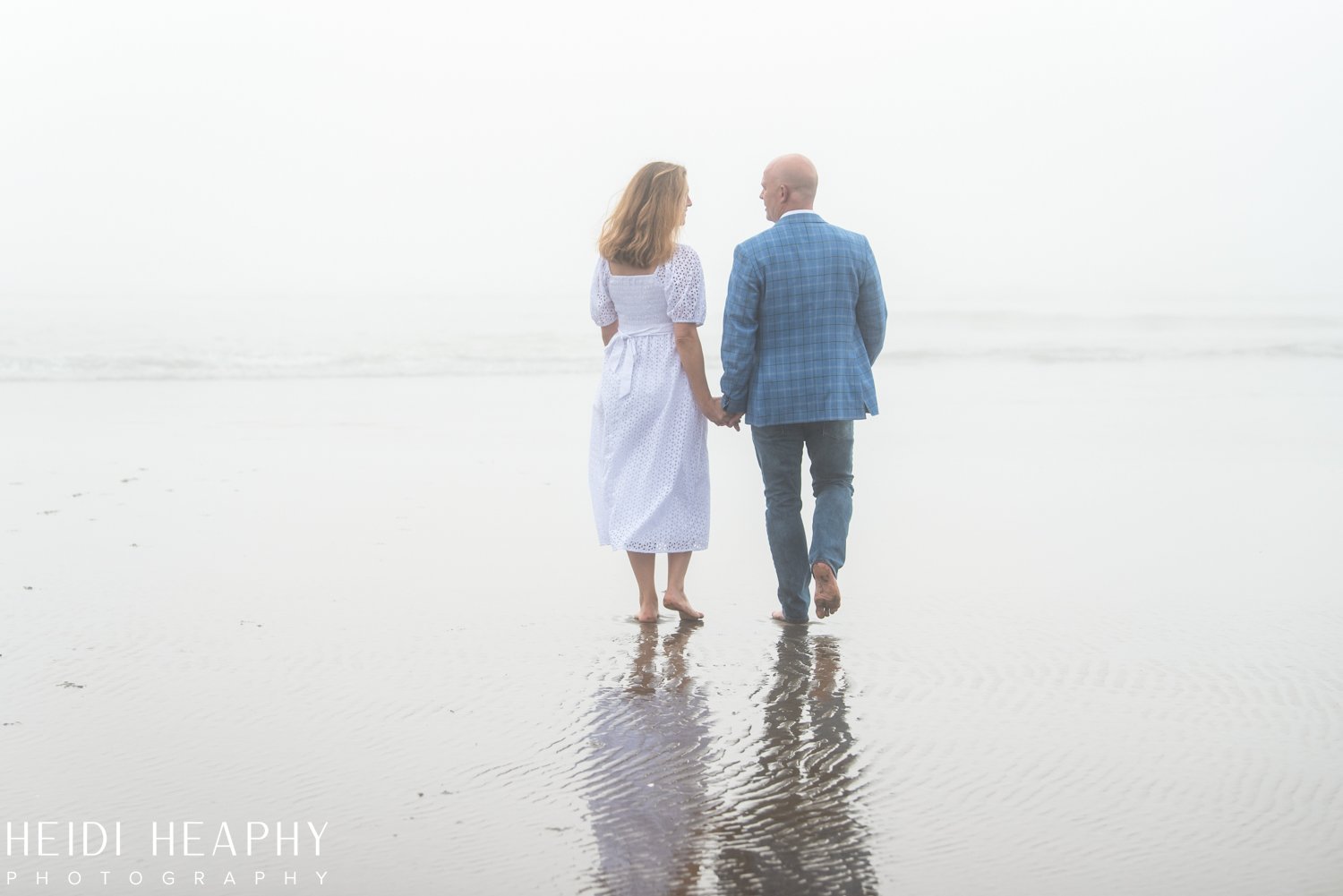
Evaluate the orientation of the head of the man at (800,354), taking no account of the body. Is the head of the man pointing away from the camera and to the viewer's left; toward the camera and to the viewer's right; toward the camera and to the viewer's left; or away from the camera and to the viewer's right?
away from the camera and to the viewer's left

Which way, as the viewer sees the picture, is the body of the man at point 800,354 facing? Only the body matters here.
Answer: away from the camera
